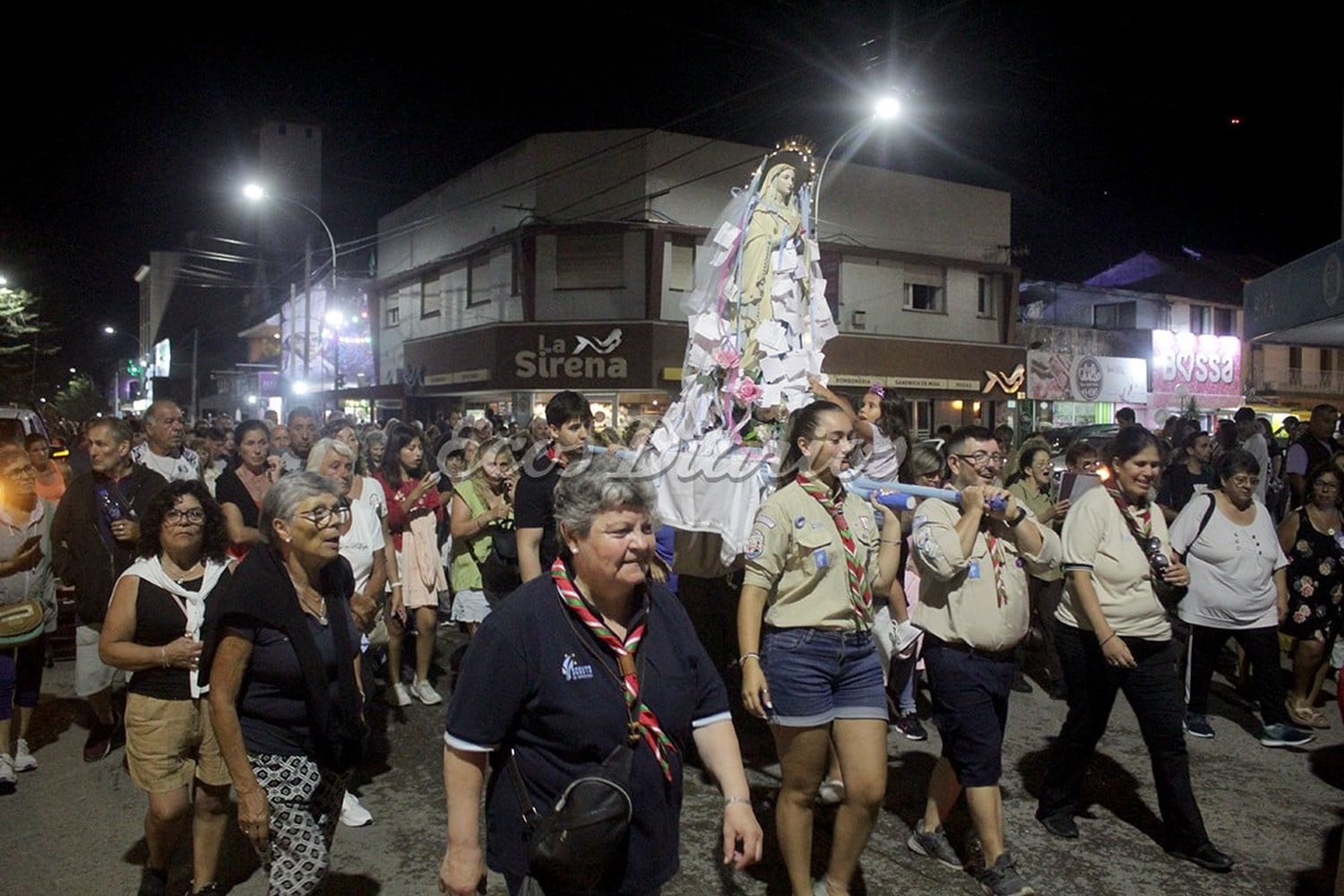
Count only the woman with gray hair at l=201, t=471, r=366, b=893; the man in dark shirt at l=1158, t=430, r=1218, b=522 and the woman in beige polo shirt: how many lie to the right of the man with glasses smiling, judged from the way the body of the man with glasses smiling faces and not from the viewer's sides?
1

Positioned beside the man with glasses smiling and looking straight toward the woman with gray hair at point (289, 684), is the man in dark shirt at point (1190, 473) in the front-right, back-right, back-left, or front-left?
back-right

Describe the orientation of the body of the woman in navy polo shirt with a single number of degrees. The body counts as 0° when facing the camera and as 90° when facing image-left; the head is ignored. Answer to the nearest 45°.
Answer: approximately 315°

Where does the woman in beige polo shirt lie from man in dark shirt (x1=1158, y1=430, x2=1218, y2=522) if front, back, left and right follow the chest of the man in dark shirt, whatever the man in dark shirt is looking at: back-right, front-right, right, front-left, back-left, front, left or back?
front-right

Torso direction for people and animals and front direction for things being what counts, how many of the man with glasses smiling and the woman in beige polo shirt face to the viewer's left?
0

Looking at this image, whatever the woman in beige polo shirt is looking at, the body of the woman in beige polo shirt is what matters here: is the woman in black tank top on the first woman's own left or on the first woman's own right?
on the first woman's own right

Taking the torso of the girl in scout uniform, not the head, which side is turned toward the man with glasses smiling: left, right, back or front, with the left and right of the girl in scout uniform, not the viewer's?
left
